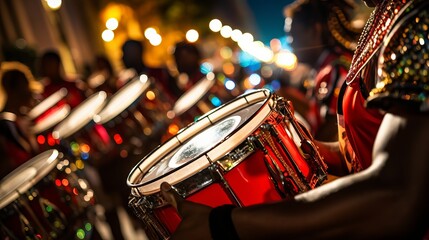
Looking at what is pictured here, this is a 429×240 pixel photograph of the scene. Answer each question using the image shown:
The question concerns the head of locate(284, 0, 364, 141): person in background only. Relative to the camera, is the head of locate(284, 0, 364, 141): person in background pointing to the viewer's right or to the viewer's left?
to the viewer's left

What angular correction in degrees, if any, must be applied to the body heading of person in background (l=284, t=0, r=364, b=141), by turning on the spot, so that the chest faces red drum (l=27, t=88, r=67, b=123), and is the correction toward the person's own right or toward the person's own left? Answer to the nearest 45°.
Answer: approximately 45° to the person's own right

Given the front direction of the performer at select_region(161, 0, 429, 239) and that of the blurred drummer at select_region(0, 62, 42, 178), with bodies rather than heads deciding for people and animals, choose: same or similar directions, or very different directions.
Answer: very different directions

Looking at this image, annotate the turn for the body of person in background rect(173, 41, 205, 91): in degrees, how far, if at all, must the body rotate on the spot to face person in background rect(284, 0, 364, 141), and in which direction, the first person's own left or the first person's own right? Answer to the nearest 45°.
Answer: approximately 45° to the first person's own left

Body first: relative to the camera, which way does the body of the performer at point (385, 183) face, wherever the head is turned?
to the viewer's left

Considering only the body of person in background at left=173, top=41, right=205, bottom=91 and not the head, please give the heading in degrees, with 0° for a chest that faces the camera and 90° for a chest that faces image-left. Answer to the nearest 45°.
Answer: approximately 45°
